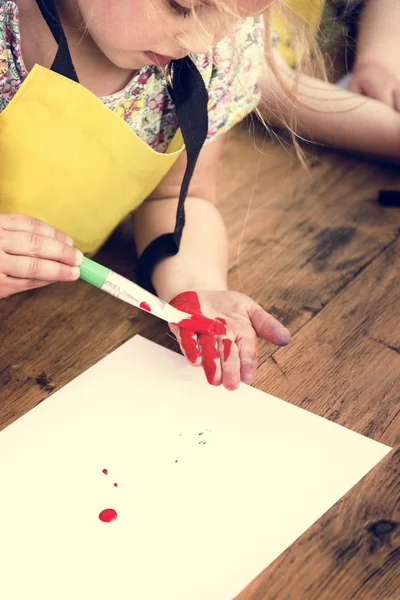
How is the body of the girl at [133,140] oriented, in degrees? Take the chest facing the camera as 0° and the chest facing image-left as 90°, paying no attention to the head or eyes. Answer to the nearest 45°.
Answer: approximately 315°
